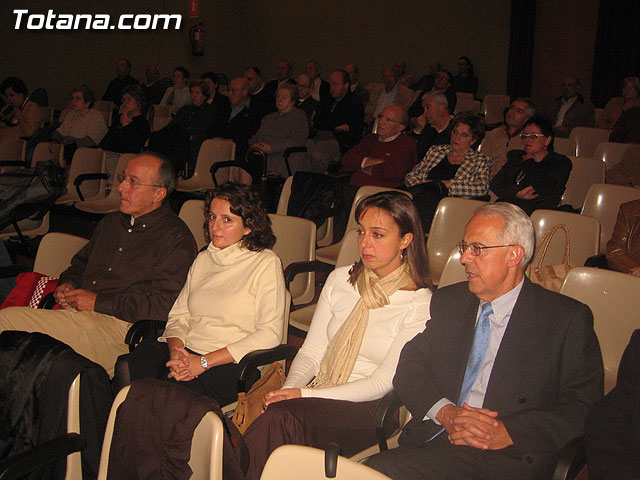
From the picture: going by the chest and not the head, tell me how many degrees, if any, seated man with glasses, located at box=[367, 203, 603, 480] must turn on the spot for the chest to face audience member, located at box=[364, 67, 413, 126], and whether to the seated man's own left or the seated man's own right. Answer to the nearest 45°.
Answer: approximately 135° to the seated man's own right

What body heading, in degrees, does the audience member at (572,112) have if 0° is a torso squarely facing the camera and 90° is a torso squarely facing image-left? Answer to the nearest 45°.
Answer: approximately 45°

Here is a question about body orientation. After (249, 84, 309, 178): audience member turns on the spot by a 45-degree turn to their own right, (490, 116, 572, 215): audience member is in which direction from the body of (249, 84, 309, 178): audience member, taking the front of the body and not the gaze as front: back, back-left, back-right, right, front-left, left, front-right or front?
back-left

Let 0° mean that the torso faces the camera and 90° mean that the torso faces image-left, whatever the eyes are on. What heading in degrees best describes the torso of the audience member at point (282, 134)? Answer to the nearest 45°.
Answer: approximately 45°

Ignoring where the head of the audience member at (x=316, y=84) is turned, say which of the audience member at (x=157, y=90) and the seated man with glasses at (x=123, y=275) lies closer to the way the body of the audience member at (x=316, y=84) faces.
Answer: the seated man with glasses
